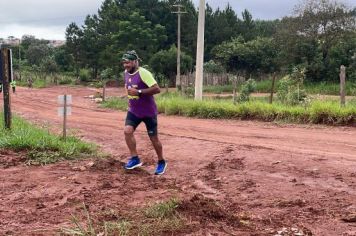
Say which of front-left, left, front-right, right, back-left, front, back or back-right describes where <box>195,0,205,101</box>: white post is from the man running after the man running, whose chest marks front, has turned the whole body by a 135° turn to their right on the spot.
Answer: front

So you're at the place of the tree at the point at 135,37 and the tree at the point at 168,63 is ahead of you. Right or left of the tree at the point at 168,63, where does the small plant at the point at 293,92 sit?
right

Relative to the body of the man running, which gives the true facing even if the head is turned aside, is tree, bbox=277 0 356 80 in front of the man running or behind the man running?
behind

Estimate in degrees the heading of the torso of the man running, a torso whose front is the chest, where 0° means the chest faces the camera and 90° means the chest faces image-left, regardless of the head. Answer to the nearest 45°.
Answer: approximately 45°

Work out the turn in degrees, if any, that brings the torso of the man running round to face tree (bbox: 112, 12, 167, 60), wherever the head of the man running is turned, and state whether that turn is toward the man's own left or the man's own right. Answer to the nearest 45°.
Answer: approximately 135° to the man's own right

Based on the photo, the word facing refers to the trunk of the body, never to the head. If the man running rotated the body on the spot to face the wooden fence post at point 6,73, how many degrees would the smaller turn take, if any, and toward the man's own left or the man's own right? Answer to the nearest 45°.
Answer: approximately 90° to the man's own right

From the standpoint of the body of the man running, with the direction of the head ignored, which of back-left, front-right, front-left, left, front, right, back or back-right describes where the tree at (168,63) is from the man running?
back-right

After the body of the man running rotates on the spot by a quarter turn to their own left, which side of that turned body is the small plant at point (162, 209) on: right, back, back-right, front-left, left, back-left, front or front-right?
front-right

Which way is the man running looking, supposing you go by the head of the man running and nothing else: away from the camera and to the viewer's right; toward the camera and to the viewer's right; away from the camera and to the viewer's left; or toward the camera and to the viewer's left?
toward the camera and to the viewer's left
